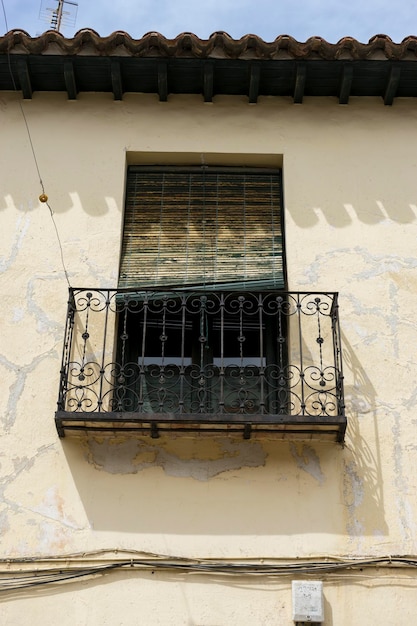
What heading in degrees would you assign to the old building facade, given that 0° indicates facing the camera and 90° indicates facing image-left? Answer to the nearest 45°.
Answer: approximately 0°
